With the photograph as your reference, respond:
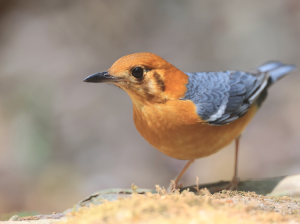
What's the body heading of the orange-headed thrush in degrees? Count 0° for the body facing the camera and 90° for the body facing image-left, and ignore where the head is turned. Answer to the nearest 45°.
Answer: approximately 90°
